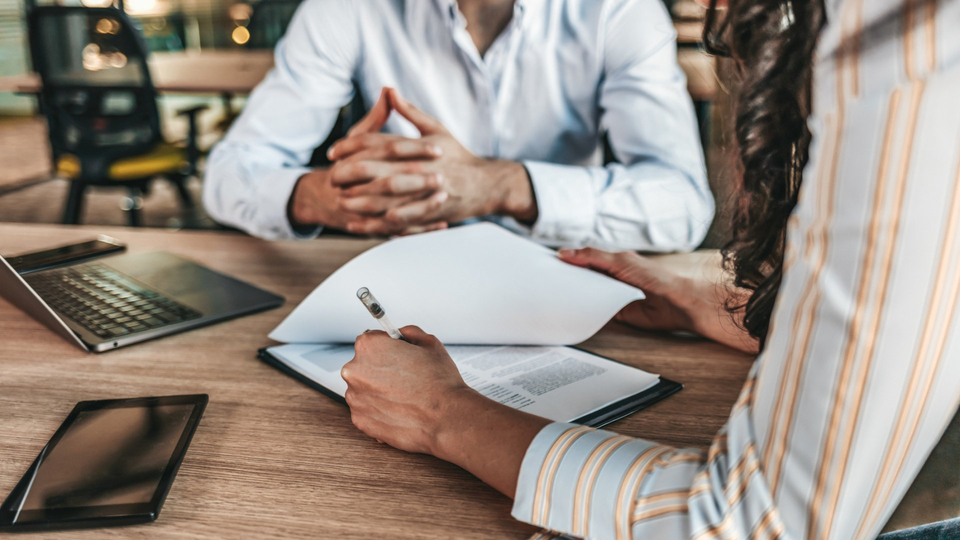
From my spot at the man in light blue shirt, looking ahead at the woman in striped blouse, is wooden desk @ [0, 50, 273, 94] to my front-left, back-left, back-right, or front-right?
back-right

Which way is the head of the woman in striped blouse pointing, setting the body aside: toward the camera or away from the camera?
away from the camera

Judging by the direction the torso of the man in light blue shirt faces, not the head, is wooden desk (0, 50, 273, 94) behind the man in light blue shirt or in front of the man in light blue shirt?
behind

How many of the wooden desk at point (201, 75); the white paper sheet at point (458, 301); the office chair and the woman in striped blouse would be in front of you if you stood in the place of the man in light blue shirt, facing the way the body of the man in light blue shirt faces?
2

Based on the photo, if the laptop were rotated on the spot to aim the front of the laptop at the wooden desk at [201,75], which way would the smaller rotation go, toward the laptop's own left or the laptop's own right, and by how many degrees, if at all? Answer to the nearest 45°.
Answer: approximately 45° to the laptop's own left

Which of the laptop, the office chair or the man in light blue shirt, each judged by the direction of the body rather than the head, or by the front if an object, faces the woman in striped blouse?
the man in light blue shirt
